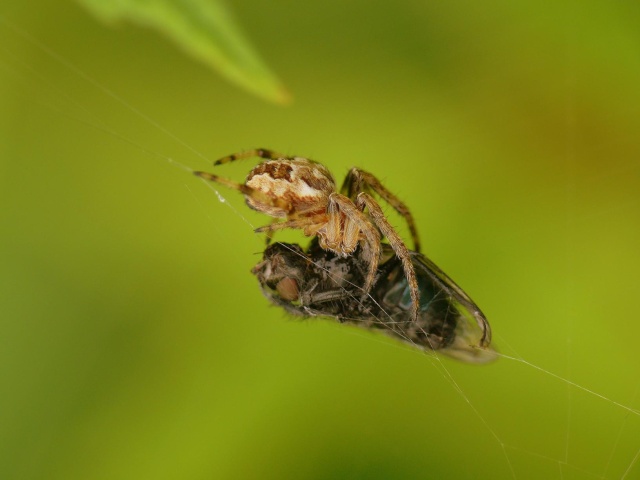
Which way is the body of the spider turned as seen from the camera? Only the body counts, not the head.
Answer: to the viewer's right
